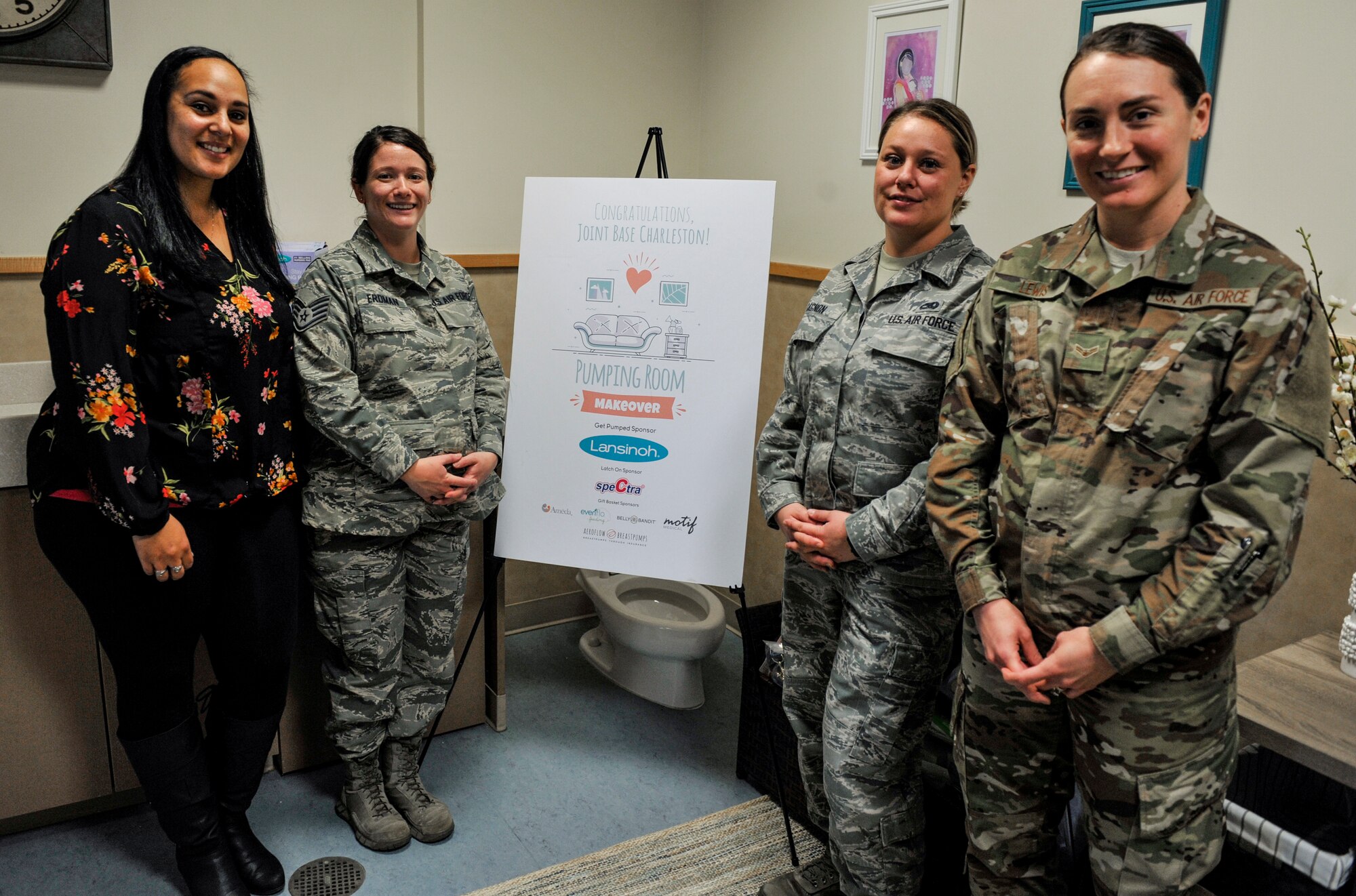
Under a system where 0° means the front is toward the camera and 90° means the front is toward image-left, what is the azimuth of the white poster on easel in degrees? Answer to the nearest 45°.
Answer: approximately 0°

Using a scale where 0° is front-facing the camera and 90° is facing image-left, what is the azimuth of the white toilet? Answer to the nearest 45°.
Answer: approximately 315°

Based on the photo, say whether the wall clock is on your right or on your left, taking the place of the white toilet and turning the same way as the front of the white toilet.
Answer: on your right

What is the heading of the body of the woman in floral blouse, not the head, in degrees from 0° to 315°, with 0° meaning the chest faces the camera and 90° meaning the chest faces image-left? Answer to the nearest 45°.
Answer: approximately 315°

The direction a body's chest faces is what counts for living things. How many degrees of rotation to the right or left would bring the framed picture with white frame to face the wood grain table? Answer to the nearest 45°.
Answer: approximately 90° to its left

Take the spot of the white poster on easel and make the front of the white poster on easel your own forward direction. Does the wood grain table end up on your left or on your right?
on your left
